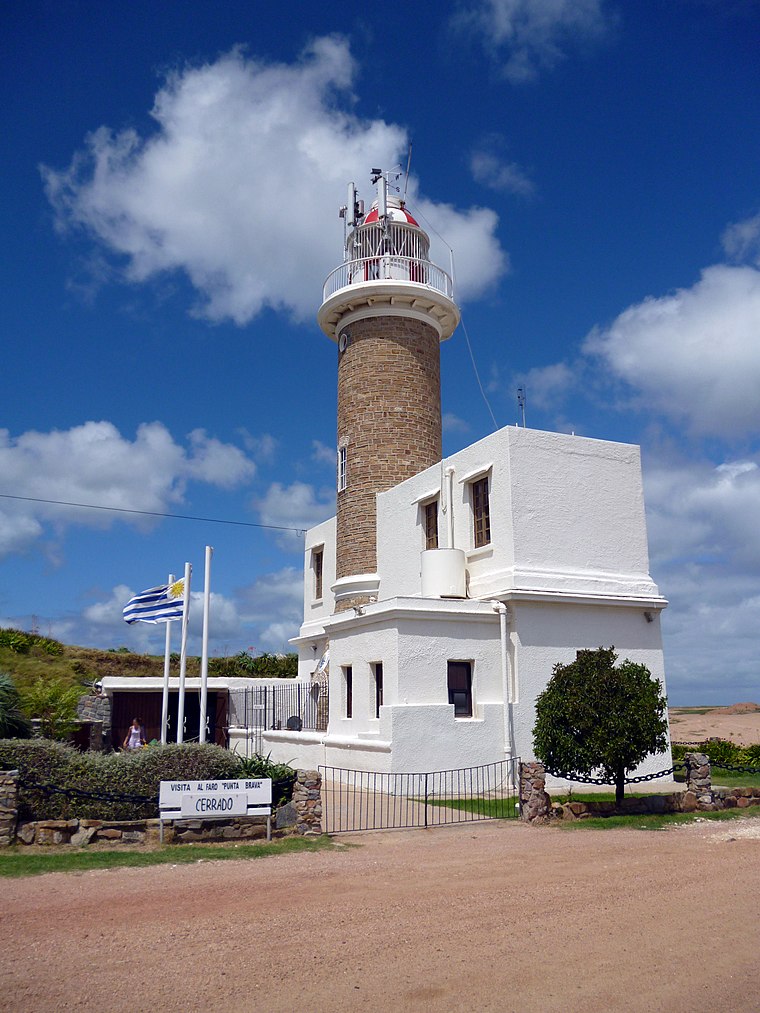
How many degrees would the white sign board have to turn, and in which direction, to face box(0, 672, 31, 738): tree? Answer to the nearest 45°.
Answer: approximately 135° to its right

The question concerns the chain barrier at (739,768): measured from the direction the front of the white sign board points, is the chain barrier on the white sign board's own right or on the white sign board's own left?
on the white sign board's own left

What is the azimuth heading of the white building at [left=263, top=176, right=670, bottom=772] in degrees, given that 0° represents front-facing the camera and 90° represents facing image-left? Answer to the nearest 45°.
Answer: approximately 45°

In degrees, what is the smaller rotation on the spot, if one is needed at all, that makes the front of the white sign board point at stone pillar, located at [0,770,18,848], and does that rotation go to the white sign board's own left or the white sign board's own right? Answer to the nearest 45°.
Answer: approximately 90° to the white sign board's own right

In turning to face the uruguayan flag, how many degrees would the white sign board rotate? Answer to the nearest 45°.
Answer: approximately 180°

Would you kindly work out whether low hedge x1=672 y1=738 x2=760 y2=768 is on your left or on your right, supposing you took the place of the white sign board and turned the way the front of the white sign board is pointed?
on your left

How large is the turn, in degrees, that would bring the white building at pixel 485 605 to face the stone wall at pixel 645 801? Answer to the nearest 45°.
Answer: approximately 90° to its left

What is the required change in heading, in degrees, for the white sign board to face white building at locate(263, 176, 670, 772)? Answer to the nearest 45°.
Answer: approximately 135° to its left

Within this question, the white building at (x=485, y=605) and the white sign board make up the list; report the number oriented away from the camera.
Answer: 0

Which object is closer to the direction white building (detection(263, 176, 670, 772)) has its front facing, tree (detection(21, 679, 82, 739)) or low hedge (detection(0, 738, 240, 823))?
the low hedge

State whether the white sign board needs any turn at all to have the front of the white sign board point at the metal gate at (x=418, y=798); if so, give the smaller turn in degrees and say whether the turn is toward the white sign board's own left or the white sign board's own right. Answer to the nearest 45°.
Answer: approximately 135° to the white sign board's own left

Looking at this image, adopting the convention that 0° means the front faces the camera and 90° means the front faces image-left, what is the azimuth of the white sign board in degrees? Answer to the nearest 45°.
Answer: approximately 0°

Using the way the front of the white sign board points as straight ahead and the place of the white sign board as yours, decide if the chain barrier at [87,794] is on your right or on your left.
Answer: on your right

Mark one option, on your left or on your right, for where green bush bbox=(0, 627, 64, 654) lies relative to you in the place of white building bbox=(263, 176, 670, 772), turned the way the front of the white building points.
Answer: on your right

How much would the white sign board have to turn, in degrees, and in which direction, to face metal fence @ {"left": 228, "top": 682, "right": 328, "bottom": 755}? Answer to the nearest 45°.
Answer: approximately 180°

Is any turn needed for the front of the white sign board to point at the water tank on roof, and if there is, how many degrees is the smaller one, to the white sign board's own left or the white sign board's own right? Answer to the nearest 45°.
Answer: approximately 135° to the white sign board's own left
